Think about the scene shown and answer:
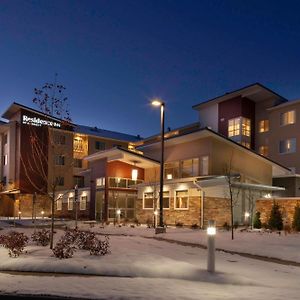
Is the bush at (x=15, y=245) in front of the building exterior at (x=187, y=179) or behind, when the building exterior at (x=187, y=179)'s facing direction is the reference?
in front

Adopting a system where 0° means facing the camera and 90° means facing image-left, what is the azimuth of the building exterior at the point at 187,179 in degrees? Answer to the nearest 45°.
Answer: approximately 45°

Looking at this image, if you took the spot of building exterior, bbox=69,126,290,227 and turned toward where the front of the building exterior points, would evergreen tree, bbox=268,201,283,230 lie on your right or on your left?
on your left

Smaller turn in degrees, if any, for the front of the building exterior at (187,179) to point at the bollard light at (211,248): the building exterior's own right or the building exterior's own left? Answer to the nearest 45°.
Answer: approximately 45° to the building exterior's own left

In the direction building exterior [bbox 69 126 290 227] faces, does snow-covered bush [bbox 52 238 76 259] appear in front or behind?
in front

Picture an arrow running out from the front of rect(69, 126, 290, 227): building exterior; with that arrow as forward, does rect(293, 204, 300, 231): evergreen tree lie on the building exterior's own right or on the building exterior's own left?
on the building exterior's own left
